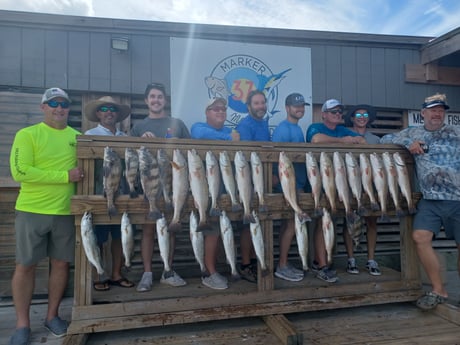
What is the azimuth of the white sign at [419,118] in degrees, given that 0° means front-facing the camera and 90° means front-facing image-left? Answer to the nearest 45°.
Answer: approximately 0°

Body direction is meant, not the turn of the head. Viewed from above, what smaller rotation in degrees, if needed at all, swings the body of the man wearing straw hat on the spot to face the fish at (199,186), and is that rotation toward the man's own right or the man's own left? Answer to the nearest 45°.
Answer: approximately 45° to the man's own left

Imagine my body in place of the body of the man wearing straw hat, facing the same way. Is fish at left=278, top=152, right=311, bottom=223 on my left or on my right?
on my left

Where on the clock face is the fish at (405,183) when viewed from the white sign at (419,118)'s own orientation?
The fish is roughly at 12 o'clock from the white sign.

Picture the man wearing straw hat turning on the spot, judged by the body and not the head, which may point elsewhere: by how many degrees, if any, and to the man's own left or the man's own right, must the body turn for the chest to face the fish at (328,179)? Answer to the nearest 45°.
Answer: approximately 45° to the man's own left

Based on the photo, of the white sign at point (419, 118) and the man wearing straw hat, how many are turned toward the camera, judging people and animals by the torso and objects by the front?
2
